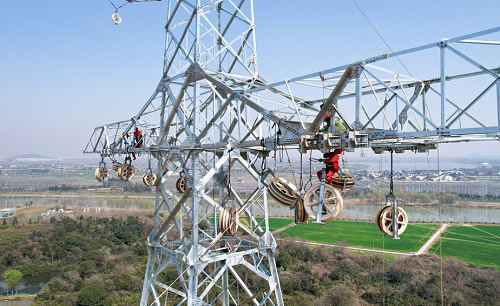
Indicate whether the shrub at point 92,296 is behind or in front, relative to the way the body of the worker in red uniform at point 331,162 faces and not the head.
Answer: in front

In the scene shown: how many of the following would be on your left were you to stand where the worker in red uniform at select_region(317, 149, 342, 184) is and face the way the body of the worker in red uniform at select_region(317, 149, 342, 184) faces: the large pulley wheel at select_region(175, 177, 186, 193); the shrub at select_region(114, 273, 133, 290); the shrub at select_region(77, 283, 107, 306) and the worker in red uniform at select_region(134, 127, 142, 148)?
0

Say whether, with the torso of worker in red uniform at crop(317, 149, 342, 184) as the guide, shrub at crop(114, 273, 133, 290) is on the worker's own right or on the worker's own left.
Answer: on the worker's own right
